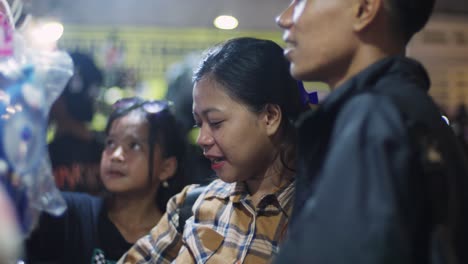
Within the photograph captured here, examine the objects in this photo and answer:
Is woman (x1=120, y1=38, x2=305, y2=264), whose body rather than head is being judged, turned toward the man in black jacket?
no

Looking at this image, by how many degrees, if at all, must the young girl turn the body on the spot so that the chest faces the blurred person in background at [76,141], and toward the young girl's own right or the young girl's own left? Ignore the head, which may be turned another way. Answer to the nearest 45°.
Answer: approximately 135° to the young girl's own right

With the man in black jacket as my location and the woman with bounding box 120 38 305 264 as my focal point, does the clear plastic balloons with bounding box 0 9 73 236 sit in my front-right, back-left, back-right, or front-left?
front-left

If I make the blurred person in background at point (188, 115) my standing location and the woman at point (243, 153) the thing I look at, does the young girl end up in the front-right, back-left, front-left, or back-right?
front-right

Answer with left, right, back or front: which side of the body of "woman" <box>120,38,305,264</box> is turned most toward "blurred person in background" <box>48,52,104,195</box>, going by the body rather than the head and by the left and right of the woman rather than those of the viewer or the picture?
right

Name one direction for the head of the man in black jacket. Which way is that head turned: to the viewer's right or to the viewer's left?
to the viewer's left

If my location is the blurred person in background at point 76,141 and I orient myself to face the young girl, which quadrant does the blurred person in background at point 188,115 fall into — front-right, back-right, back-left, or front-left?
front-left

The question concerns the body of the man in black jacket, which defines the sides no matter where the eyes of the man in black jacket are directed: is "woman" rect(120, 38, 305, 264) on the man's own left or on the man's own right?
on the man's own right

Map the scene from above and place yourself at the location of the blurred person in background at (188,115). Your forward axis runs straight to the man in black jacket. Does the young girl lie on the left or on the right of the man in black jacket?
right

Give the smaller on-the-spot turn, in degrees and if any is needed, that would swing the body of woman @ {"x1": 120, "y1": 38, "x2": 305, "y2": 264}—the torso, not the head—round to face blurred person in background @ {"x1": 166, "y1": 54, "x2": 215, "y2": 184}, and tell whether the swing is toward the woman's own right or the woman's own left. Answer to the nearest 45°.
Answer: approximately 135° to the woman's own right

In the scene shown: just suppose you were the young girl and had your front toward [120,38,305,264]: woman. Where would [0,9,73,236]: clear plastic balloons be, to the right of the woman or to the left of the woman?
right

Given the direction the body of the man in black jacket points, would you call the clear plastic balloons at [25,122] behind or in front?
in front

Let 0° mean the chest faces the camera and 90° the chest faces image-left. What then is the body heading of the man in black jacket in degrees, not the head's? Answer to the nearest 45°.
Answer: approximately 90°

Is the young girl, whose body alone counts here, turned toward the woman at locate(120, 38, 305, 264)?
no

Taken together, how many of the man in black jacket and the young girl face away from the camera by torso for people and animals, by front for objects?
0

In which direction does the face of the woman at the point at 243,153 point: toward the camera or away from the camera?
toward the camera
